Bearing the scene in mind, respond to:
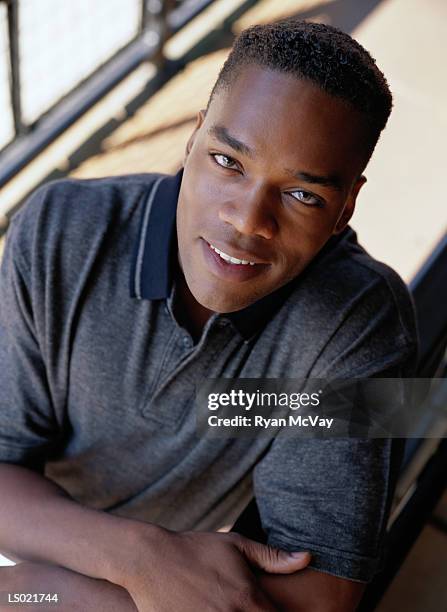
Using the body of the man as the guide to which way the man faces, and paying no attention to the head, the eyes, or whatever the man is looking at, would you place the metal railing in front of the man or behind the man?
behind

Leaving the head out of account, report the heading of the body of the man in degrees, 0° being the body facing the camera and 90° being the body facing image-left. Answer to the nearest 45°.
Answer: approximately 0°
